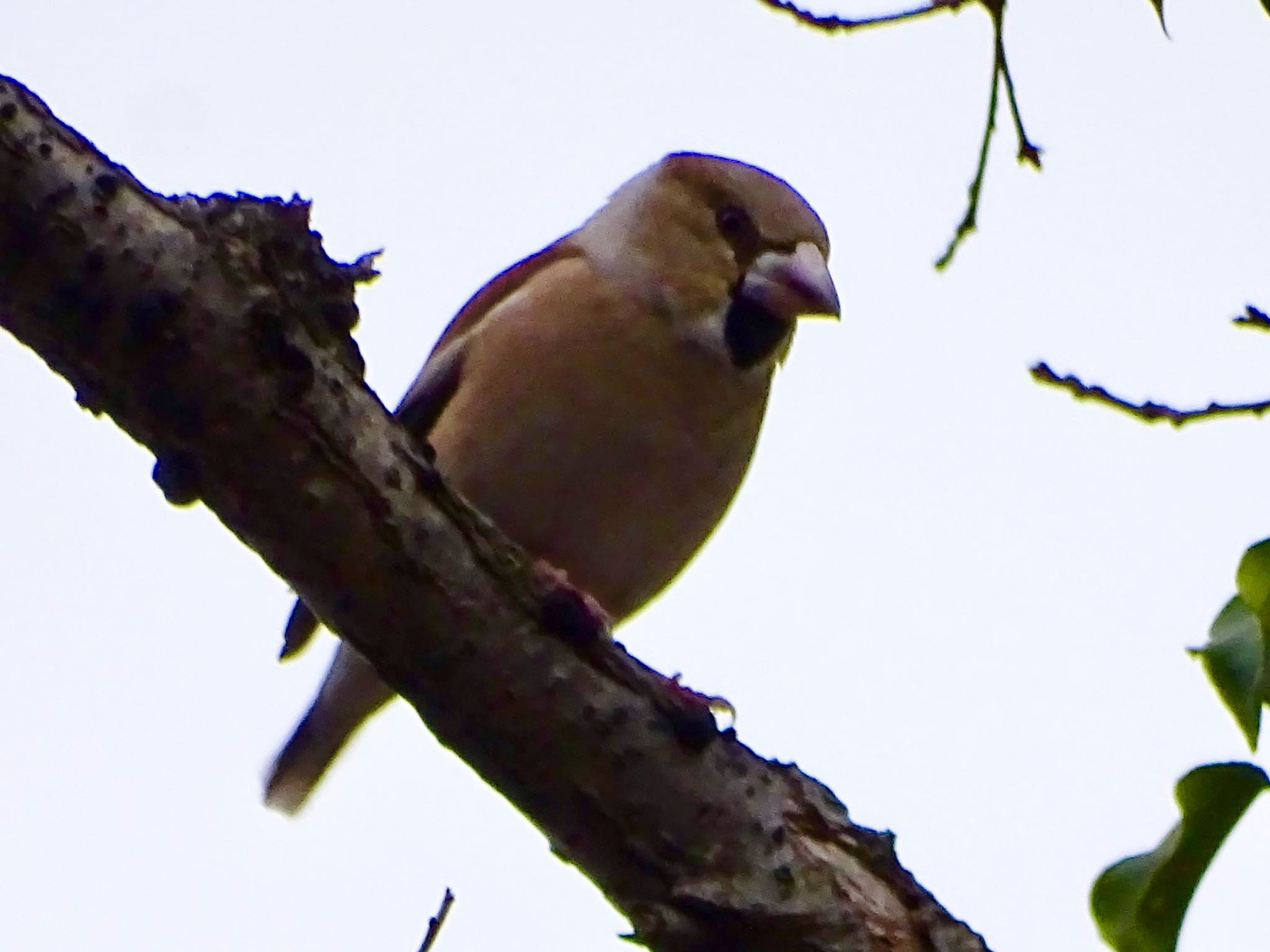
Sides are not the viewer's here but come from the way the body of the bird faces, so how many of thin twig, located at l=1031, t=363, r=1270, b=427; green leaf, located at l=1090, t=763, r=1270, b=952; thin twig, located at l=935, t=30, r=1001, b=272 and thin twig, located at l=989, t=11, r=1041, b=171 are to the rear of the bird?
0

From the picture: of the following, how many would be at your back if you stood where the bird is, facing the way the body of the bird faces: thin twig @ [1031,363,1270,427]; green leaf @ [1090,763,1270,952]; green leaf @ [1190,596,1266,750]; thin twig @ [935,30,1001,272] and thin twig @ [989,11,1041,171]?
0

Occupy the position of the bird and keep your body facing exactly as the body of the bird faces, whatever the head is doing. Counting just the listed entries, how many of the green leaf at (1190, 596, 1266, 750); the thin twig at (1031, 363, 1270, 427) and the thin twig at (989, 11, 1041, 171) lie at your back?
0

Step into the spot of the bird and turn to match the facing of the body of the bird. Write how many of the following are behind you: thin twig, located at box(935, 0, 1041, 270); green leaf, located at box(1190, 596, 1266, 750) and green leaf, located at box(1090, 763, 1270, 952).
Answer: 0

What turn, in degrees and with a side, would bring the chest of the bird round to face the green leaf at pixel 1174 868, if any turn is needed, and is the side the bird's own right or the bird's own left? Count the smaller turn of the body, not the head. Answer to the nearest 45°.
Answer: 0° — it already faces it

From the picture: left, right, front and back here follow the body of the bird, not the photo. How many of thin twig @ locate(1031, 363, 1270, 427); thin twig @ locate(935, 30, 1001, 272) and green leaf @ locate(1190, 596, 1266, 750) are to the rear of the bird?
0

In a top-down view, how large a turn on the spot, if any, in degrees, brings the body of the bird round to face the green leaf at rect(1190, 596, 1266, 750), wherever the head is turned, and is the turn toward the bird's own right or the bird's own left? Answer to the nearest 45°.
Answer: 0° — it already faces it

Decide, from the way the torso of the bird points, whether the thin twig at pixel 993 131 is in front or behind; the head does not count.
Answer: in front

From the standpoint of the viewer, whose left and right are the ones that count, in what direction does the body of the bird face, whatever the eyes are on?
facing the viewer and to the right of the viewer

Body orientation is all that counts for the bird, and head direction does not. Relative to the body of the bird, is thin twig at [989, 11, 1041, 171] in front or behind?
in front
